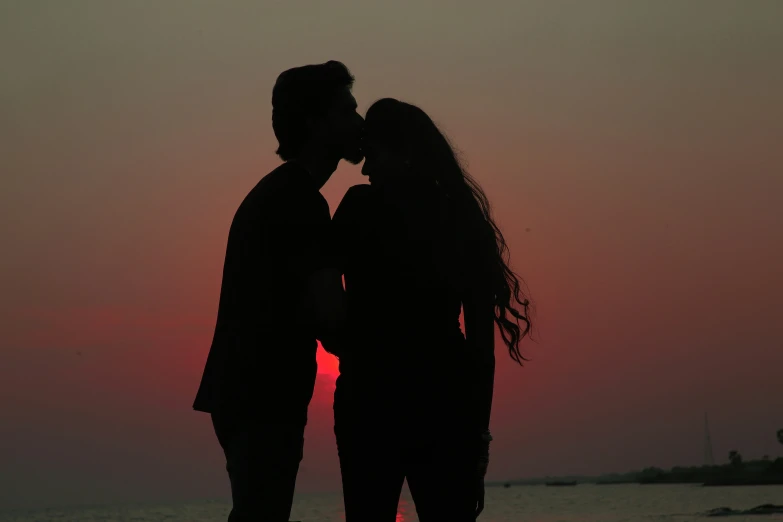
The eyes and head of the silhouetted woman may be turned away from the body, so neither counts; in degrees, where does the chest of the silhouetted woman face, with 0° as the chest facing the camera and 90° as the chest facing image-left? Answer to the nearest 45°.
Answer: approximately 45°

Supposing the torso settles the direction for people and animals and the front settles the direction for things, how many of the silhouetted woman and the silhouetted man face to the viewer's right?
1

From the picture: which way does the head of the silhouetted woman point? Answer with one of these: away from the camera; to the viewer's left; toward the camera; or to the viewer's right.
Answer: to the viewer's left

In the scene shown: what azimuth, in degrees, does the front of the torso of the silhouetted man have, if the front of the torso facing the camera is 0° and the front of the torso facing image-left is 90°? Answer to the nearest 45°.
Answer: approximately 270°

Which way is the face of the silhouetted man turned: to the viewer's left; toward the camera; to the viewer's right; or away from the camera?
to the viewer's right
